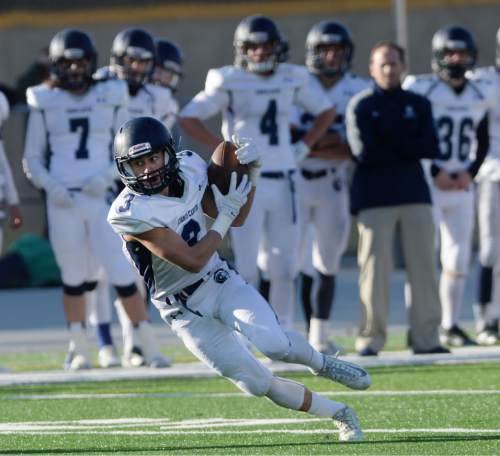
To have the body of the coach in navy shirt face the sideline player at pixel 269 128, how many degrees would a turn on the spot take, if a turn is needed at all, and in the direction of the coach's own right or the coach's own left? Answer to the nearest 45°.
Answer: approximately 90° to the coach's own right

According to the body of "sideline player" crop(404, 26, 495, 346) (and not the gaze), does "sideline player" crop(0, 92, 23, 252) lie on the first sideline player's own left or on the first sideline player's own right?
on the first sideline player's own right

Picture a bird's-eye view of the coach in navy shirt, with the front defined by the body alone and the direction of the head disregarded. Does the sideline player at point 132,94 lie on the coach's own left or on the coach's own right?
on the coach's own right

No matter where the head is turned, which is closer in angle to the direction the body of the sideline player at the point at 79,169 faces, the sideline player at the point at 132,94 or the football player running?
the football player running

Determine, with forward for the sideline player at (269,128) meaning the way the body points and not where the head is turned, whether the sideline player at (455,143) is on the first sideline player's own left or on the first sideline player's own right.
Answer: on the first sideline player's own left

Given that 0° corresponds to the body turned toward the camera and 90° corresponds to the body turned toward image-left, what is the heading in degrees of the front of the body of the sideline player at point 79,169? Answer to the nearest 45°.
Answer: approximately 0°

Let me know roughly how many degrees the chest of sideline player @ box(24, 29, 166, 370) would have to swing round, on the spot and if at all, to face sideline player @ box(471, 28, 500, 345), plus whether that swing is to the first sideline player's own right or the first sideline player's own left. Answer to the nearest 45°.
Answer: approximately 90° to the first sideline player's own left

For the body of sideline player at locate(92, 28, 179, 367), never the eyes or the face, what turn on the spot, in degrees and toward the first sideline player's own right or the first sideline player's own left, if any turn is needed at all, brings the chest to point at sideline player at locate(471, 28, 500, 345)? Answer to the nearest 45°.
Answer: approximately 90° to the first sideline player's own left
